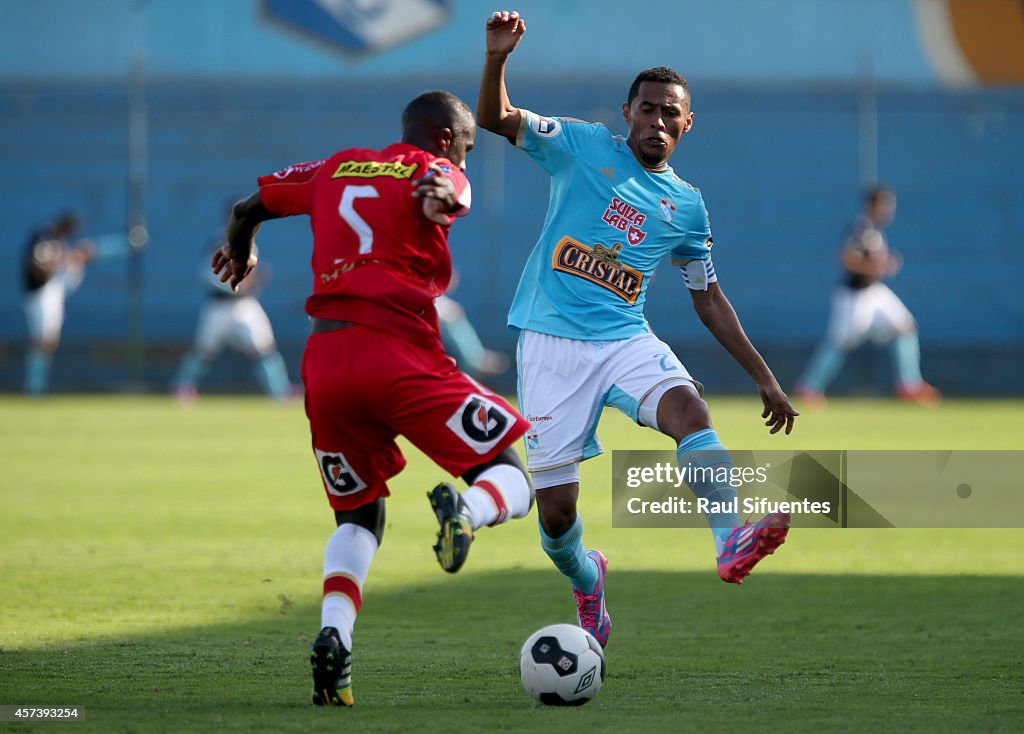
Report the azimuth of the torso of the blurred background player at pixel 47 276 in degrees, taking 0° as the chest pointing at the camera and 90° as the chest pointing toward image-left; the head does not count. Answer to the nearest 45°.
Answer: approximately 270°

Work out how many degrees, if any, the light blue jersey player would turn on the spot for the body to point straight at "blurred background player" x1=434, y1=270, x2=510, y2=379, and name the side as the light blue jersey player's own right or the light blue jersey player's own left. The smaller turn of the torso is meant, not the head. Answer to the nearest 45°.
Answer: approximately 180°

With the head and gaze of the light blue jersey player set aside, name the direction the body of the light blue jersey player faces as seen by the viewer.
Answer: toward the camera

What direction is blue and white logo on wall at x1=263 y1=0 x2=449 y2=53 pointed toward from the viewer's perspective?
toward the camera

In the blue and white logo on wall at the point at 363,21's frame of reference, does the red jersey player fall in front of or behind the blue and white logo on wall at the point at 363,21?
in front

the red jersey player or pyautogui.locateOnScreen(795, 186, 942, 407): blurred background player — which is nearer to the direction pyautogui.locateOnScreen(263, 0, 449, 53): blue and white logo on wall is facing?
the red jersey player

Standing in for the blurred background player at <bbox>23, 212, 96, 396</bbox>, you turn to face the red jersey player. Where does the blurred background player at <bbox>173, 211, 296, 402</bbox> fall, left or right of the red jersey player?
left

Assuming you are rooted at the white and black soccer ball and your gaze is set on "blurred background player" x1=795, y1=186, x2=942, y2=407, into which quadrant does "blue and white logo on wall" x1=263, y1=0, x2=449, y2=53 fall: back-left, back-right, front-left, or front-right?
front-left

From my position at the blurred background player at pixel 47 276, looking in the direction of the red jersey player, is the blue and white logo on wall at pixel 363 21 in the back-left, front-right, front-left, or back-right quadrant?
back-left

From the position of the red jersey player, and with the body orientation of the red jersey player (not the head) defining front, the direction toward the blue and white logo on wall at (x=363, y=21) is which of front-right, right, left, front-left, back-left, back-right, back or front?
front-left
